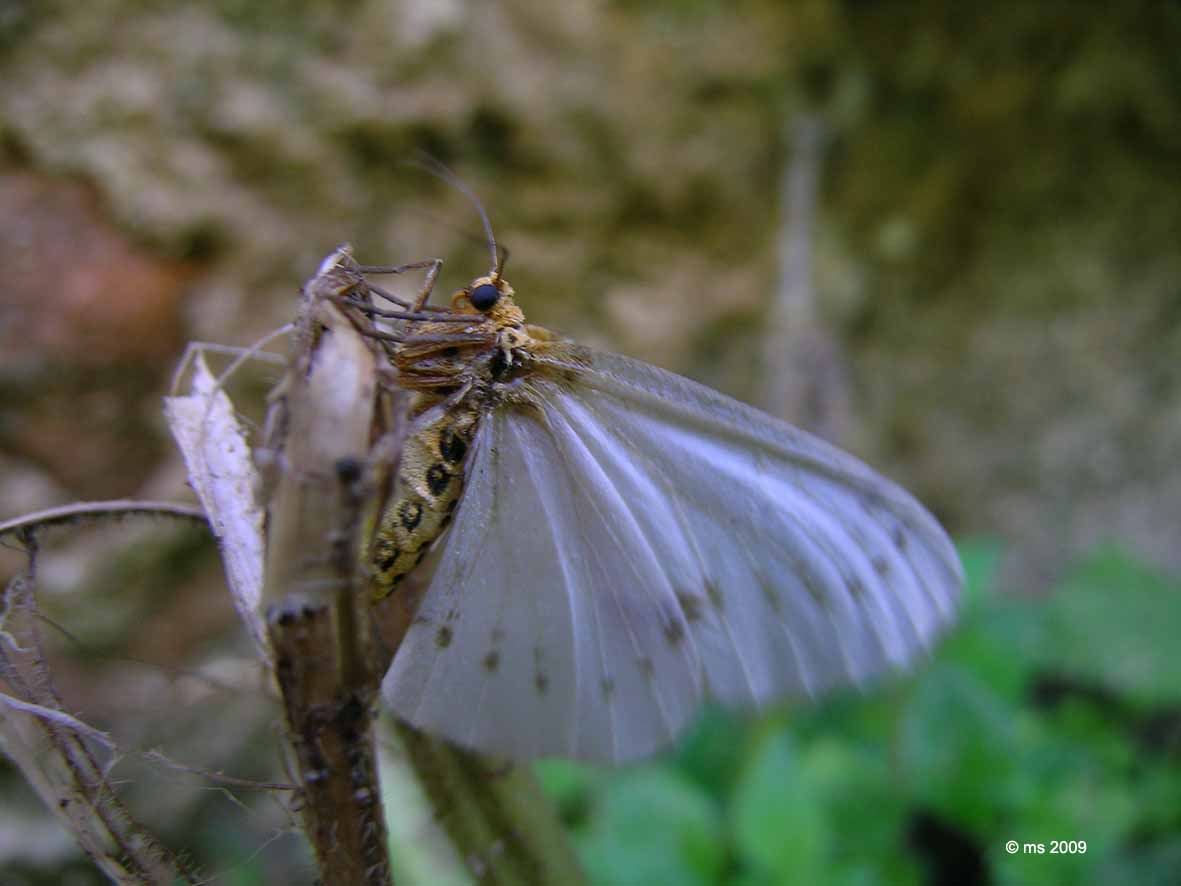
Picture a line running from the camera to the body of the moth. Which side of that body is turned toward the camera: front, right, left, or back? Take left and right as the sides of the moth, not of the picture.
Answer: left
